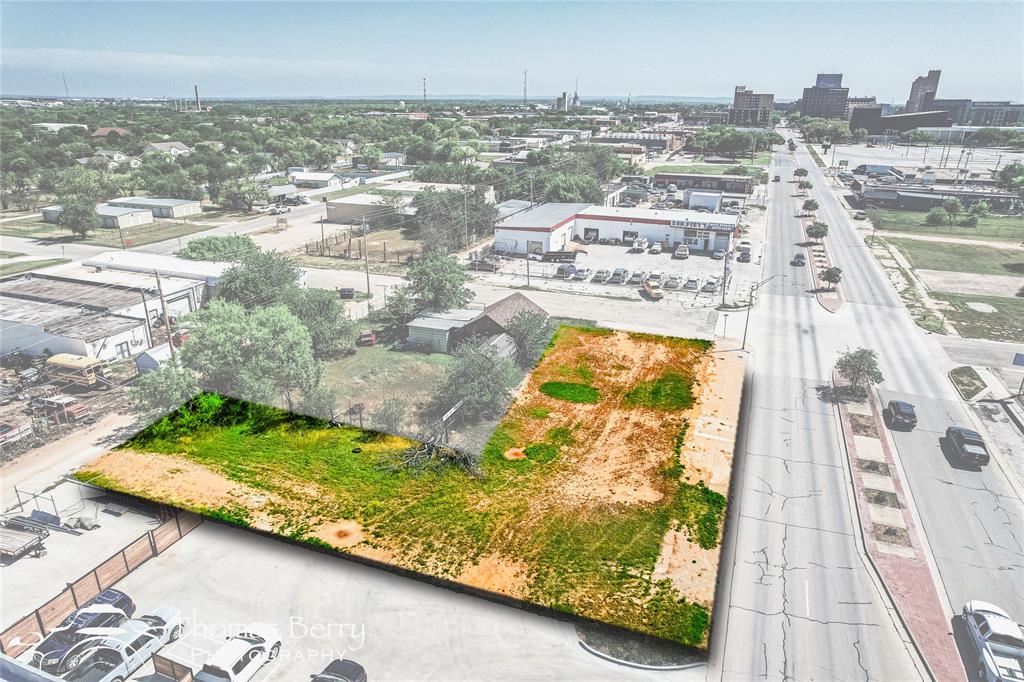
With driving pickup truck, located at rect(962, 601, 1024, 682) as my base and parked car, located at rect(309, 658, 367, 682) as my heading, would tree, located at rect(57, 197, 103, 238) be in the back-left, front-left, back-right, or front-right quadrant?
front-right

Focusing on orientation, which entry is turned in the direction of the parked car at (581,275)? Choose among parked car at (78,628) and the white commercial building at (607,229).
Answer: the white commercial building

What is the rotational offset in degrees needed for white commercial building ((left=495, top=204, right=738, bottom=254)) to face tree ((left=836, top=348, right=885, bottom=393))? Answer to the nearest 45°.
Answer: approximately 45° to its left

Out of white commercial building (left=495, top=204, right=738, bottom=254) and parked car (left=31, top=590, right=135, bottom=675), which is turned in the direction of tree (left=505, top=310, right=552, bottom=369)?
the white commercial building

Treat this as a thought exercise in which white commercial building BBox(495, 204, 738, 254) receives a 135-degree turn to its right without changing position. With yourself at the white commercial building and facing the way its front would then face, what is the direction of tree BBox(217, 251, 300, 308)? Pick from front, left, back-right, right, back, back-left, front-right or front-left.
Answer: left

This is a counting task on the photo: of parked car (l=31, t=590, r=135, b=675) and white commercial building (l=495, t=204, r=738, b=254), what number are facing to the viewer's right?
0

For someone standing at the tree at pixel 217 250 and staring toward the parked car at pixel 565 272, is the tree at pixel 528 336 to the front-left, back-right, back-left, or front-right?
front-right

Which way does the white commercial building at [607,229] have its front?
toward the camera

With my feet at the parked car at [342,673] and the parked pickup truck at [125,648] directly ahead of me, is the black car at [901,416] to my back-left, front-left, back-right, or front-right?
back-right

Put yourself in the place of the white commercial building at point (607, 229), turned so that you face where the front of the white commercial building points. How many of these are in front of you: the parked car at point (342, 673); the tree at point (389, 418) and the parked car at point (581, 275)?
3

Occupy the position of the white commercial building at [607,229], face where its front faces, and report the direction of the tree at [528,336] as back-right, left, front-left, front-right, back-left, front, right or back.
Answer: front
